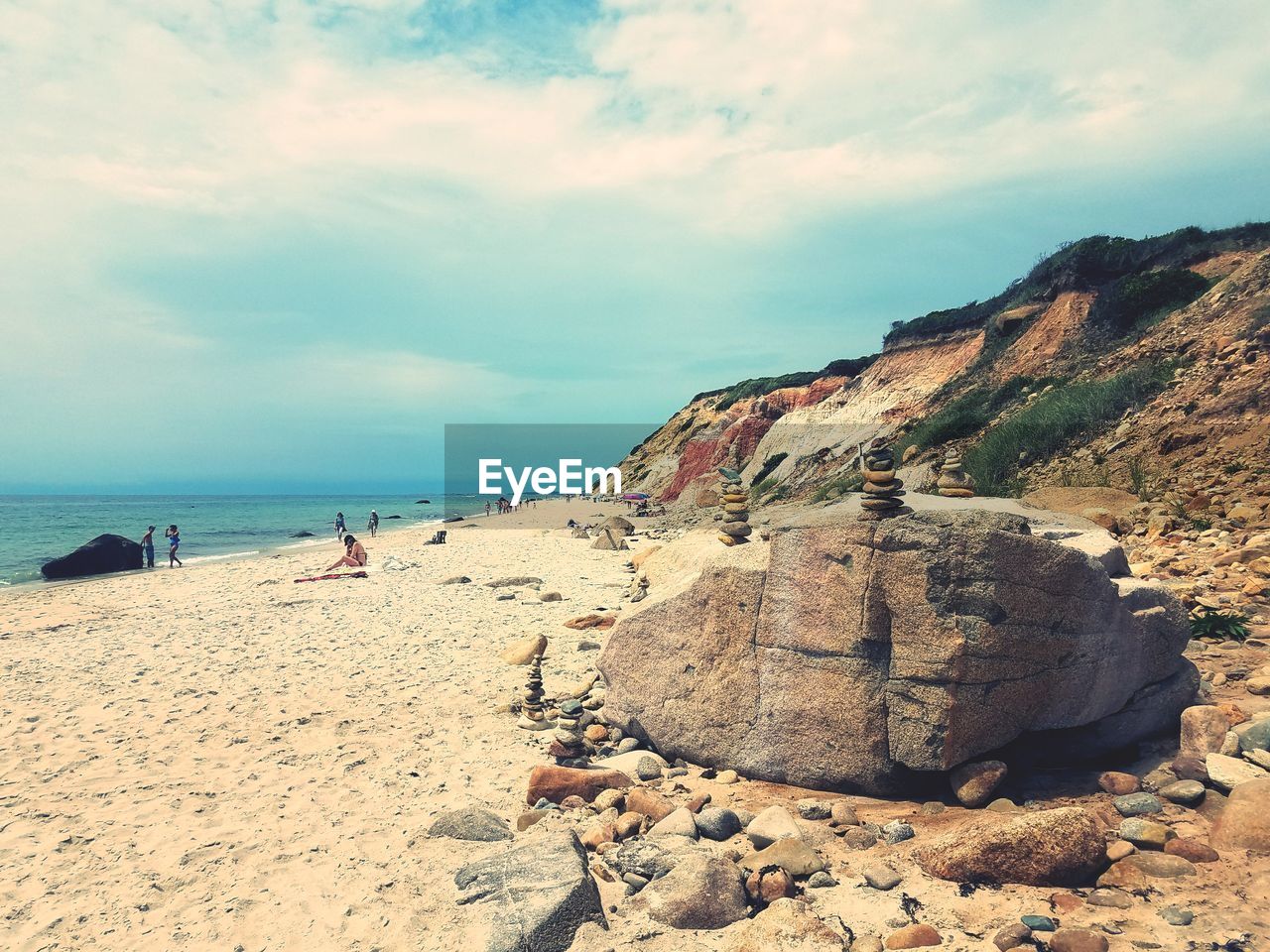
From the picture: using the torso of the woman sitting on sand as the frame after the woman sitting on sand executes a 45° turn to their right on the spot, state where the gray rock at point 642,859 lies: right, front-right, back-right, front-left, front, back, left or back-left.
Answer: back-left

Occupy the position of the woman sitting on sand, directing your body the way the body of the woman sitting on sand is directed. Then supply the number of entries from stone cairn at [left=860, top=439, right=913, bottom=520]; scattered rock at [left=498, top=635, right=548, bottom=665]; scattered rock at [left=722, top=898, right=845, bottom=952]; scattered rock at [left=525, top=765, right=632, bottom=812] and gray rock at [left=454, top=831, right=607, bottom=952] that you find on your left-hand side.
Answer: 5

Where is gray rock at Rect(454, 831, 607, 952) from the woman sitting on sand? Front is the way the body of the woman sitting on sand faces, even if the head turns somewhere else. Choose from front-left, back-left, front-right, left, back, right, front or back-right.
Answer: left

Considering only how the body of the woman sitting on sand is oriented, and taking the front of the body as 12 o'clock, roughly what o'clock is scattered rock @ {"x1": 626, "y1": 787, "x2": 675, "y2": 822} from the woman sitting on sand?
The scattered rock is roughly at 9 o'clock from the woman sitting on sand.

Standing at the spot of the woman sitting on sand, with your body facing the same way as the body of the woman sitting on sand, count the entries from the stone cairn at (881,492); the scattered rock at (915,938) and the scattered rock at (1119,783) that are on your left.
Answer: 3

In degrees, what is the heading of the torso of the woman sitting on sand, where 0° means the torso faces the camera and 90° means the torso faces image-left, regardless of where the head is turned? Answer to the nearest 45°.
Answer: approximately 90°

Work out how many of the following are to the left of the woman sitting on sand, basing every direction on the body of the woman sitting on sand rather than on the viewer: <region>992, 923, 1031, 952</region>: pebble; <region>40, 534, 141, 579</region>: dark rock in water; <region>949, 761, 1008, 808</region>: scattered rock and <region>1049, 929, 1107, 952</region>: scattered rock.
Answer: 3

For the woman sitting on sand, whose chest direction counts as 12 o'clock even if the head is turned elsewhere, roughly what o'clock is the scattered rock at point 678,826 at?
The scattered rock is roughly at 9 o'clock from the woman sitting on sand.

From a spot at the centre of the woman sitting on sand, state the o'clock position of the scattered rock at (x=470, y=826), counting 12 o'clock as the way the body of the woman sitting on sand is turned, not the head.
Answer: The scattered rock is roughly at 9 o'clock from the woman sitting on sand.

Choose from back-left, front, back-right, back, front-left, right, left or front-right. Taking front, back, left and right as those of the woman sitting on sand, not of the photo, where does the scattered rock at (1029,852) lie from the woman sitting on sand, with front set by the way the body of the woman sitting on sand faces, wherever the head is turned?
left

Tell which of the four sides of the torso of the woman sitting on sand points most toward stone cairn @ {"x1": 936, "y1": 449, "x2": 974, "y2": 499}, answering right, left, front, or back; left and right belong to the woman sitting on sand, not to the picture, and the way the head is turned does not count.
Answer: left

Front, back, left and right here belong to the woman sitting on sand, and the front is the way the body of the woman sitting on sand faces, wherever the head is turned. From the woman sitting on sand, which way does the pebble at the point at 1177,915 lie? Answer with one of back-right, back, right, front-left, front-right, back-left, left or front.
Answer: left

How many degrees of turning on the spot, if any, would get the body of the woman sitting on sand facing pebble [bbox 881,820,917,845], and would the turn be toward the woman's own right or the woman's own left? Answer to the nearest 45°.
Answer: approximately 90° to the woman's own left

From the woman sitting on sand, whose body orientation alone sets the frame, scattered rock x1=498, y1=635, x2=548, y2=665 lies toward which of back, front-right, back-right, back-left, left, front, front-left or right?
left

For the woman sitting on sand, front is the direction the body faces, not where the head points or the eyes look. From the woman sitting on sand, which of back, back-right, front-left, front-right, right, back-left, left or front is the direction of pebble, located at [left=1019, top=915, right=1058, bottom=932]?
left

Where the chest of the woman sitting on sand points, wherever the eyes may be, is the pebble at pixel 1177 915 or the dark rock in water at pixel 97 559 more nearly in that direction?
the dark rock in water

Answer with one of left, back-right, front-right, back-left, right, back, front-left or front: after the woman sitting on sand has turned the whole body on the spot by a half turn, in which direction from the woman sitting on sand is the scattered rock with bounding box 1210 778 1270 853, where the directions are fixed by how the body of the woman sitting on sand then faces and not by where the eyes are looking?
right
